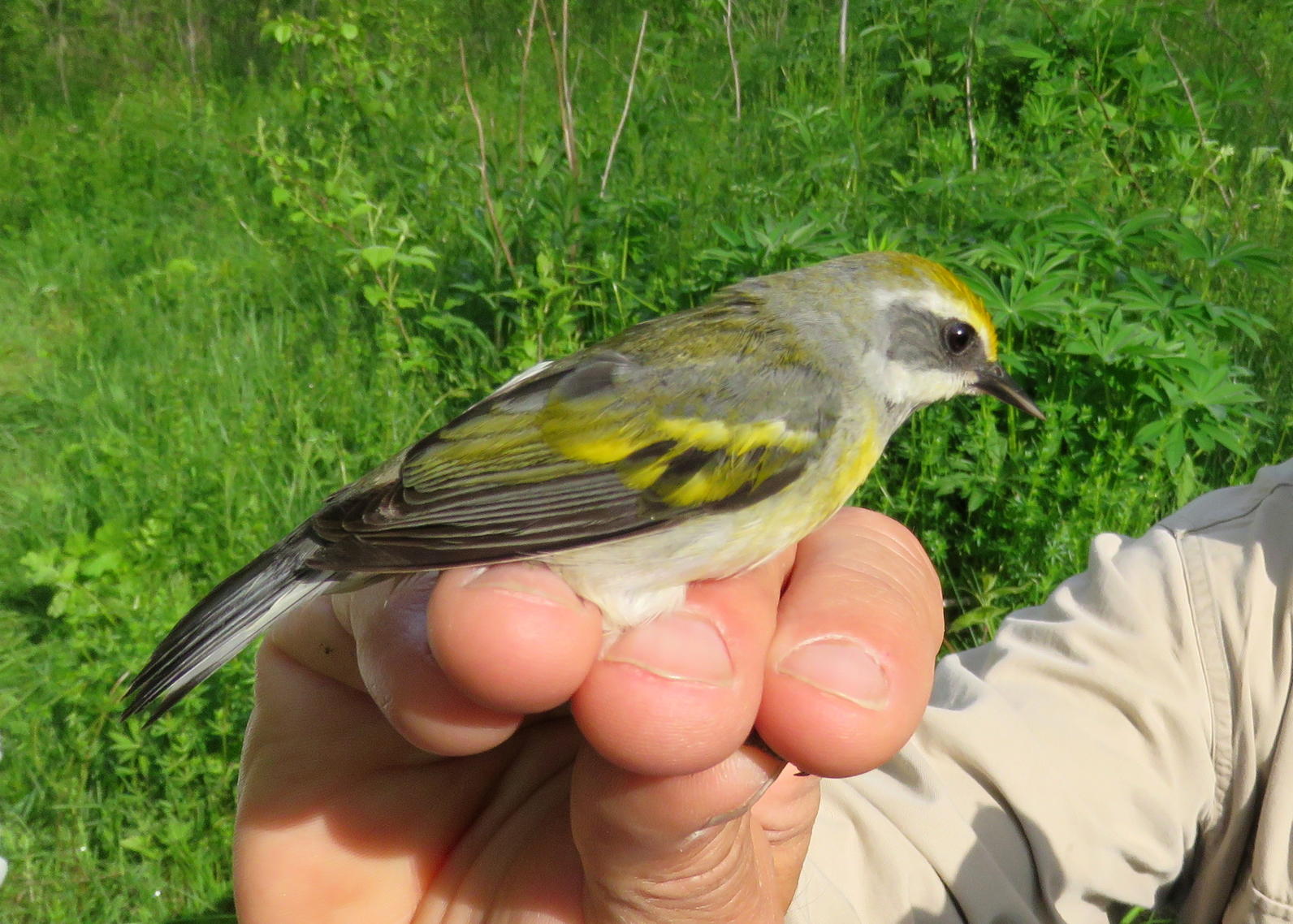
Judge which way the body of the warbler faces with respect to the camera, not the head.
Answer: to the viewer's right

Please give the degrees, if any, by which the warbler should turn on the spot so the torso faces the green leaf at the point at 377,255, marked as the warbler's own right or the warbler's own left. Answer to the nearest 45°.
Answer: approximately 90° to the warbler's own left
